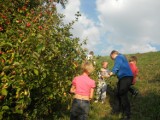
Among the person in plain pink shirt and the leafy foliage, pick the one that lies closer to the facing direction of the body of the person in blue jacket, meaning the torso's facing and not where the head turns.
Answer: the leafy foliage

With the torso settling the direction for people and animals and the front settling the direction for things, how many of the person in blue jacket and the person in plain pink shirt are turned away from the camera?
1

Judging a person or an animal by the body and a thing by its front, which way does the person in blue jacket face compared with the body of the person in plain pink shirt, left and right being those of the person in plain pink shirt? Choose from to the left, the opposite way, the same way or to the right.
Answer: to the left

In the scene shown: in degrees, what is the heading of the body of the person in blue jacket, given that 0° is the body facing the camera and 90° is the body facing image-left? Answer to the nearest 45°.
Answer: approximately 90°

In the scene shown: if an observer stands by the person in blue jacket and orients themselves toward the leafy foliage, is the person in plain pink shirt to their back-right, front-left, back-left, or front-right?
front-left

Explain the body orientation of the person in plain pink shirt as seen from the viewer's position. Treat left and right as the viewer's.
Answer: facing away from the viewer

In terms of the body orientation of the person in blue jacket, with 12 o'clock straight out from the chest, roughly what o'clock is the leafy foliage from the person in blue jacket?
The leafy foliage is roughly at 11 o'clock from the person in blue jacket.

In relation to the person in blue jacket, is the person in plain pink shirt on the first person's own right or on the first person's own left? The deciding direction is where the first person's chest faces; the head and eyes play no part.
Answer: on the first person's own left

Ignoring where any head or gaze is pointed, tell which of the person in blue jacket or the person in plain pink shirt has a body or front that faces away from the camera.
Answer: the person in plain pink shirt

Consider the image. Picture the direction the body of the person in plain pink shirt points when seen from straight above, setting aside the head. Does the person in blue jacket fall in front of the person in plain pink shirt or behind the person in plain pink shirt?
in front
